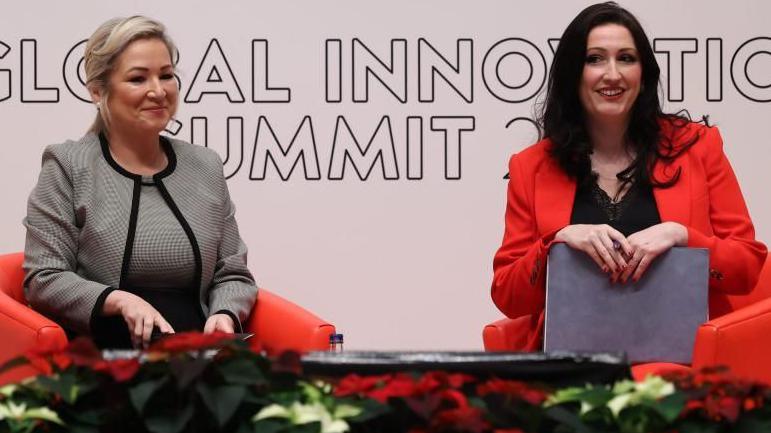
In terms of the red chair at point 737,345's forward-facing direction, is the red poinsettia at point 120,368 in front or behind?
in front

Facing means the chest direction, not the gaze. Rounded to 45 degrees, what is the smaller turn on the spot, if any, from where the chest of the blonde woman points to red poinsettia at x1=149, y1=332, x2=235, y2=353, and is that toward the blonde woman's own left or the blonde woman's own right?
approximately 45° to the blonde woman's own right

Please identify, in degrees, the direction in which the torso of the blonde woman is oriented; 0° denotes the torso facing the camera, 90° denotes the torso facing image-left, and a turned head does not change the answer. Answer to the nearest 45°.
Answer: approximately 315°

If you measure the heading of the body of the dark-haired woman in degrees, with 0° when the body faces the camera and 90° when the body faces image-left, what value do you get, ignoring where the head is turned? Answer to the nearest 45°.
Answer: approximately 0°

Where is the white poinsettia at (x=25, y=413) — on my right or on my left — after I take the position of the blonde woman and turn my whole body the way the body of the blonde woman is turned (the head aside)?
on my right

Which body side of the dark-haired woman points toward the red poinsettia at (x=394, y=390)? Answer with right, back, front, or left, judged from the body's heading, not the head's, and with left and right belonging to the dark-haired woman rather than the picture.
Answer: front
